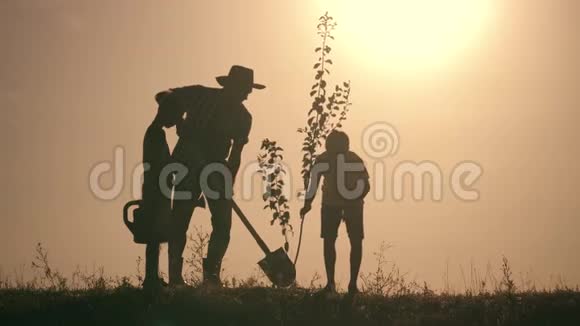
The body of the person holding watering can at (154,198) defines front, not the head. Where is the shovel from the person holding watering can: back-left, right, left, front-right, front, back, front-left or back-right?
front-left

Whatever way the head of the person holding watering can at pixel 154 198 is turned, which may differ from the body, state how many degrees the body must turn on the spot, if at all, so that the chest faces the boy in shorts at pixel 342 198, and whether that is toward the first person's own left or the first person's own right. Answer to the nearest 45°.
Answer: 0° — they already face them

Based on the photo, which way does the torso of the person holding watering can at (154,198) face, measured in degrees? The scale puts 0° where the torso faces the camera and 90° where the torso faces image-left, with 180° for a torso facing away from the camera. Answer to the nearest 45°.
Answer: approximately 270°

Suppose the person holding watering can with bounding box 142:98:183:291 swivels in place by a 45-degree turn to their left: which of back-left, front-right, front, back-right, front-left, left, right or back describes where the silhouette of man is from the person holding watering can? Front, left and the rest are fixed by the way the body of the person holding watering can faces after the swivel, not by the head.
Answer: front
